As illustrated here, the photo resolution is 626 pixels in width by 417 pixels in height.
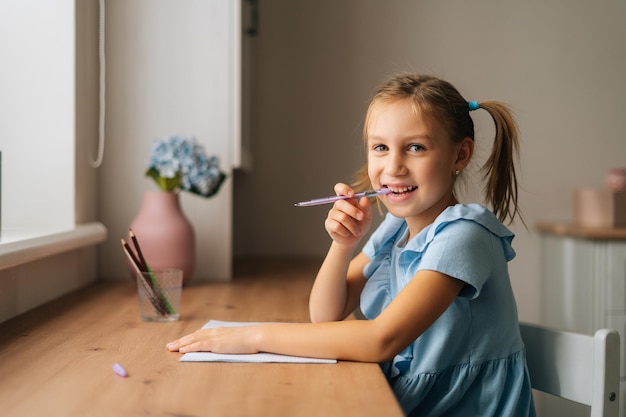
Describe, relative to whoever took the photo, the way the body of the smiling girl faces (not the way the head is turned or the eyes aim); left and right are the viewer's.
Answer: facing the viewer and to the left of the viewer
